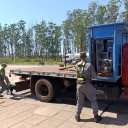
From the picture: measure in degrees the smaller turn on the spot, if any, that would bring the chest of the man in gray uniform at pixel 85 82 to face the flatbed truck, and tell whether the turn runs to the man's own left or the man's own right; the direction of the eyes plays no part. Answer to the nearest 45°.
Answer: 0° — they already face it

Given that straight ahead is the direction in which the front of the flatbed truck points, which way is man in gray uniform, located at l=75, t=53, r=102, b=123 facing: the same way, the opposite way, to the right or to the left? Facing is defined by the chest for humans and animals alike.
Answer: to the left

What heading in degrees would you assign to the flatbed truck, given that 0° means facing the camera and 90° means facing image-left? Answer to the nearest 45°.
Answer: approximately 315°

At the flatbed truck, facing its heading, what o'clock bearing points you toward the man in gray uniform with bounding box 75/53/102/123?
The man in gray uniform is roughly at 3 o'clock from the flatbed truck.

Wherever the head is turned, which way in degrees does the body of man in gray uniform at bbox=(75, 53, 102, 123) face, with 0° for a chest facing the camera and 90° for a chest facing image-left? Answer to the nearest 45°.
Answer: approximately 225°
